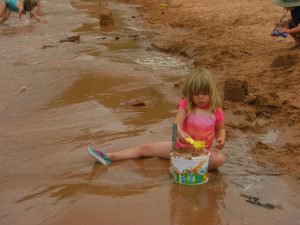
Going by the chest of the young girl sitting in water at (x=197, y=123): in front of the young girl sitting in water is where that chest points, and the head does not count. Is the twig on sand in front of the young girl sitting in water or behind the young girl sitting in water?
in front

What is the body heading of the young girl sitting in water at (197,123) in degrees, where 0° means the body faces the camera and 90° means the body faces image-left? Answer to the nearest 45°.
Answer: approximately 0°
